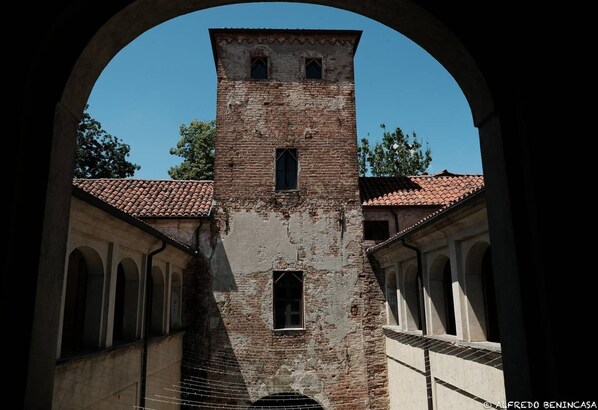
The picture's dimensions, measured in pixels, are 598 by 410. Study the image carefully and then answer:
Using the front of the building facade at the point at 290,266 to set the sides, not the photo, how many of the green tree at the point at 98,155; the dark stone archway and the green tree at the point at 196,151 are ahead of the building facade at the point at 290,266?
1

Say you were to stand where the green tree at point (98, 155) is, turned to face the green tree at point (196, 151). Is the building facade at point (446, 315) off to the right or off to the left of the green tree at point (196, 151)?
right

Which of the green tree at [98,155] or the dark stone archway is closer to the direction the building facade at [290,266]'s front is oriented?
the dark stone archway

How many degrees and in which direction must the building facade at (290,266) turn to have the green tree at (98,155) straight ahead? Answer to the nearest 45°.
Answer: approximately 135° to its right

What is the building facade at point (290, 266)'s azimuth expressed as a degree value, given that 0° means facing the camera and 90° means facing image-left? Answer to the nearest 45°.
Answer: approximately 0°

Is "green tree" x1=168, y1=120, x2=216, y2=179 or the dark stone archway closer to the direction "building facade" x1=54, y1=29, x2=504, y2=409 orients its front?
the dark stone archway

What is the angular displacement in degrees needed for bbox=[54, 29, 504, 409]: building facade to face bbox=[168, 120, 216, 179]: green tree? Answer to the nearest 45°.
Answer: approximately 180°

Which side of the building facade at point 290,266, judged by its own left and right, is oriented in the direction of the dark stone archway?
front
